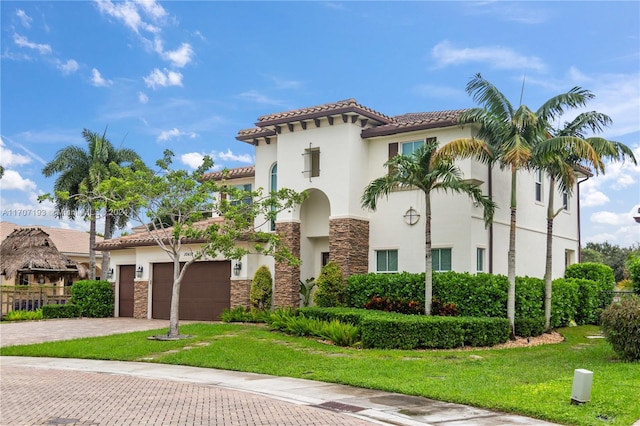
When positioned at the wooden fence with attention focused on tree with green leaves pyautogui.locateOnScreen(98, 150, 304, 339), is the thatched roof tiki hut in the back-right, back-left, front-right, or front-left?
back-left

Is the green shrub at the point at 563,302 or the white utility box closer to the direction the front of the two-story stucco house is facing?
the white utility box

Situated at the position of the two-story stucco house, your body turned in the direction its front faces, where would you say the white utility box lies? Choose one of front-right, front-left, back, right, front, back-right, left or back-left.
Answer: front-left

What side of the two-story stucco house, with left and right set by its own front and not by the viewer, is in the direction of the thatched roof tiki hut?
right

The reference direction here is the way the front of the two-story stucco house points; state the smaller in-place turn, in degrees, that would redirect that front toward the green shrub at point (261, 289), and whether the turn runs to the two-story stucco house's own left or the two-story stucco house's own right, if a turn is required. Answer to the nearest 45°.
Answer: approximately 45° to the two-story stucco house's own right

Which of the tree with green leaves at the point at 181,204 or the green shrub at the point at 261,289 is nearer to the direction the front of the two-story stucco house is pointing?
the tree with green leaves

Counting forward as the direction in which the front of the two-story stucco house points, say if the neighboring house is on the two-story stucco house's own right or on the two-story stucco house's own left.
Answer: on the two-story stucco house's own right

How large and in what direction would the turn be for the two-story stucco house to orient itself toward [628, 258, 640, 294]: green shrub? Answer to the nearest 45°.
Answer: approximately 135° to its left

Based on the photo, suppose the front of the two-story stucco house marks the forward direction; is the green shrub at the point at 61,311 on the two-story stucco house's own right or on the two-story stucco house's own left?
on the two-story stucco house's own right

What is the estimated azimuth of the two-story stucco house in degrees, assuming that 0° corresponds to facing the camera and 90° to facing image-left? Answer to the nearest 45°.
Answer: approximately 45°

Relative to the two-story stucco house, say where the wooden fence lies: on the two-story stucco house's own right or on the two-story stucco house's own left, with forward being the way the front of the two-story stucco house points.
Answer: on the two-story stucco house's own right
